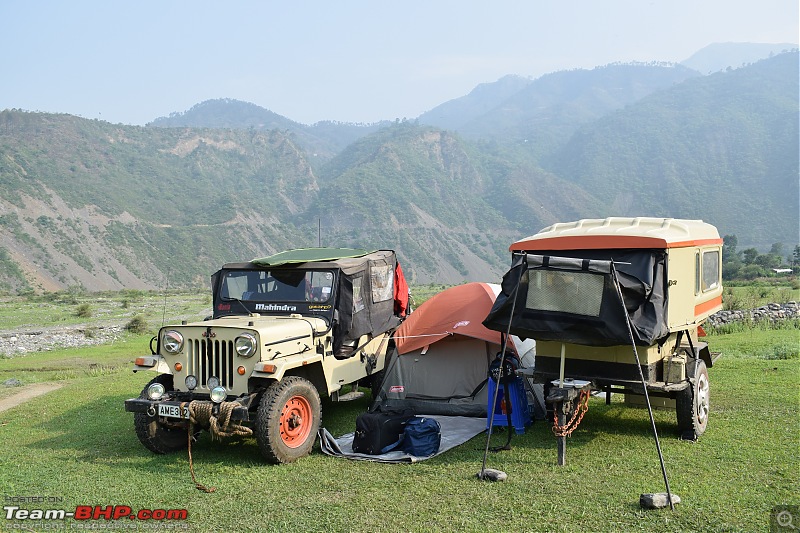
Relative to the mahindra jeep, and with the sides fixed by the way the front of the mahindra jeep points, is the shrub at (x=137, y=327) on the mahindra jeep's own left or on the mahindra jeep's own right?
on the mahindra jeep's own right

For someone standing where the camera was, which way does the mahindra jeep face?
facing the viewer and to the left of the viewer

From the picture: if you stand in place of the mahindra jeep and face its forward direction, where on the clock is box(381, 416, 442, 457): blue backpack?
The blue backpack is roughly at 8 o'clock from the mahindra jeep.

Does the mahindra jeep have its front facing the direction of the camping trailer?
no

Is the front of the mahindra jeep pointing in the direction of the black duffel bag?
no

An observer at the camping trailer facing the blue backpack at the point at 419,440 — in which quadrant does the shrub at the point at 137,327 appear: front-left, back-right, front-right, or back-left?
front-right
